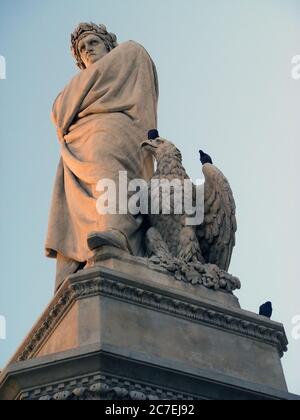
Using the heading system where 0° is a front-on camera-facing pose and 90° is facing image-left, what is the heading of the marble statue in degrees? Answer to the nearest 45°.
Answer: approximately 45°

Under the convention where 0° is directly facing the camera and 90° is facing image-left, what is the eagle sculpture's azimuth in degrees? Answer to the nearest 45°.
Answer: approximately 45°
